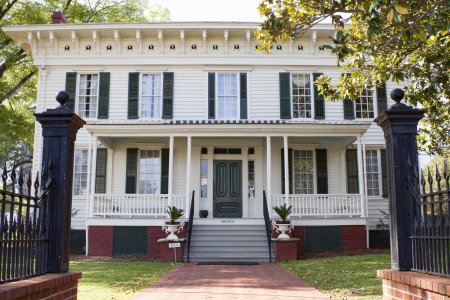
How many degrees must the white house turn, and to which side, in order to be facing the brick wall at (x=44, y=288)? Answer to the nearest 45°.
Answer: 0° — it already faces it

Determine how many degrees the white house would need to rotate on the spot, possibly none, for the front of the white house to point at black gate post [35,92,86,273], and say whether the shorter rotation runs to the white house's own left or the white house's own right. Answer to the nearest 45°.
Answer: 0° — it already faces it

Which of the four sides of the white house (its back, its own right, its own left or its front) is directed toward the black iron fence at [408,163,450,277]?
front

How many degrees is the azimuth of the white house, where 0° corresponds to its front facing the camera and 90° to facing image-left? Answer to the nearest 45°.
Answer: approximately 0°

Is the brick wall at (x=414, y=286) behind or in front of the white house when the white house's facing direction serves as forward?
in front
